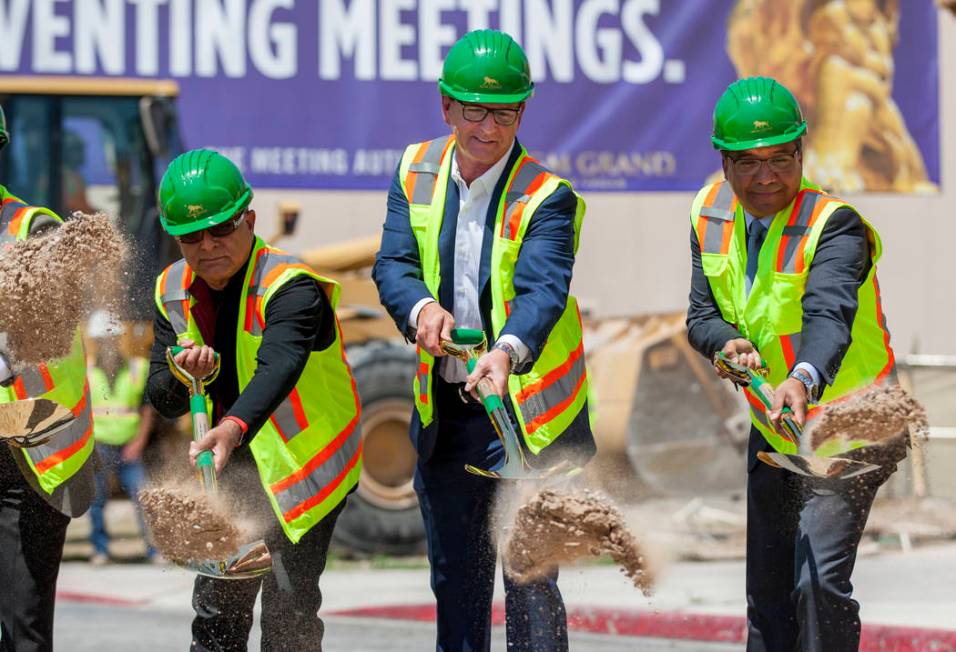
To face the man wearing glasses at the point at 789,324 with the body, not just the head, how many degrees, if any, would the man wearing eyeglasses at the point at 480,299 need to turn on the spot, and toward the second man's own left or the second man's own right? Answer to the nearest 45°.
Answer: approximately 90° to the second man's own left

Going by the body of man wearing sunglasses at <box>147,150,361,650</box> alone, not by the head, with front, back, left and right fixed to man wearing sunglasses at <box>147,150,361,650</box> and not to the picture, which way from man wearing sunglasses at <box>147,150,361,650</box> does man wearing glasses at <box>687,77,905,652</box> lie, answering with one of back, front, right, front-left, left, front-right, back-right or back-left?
back-left

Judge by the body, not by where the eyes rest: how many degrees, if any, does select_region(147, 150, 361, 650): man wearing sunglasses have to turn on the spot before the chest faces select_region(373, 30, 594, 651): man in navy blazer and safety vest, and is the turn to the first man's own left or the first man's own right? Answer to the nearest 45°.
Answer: approximately 135° to the first man's own left

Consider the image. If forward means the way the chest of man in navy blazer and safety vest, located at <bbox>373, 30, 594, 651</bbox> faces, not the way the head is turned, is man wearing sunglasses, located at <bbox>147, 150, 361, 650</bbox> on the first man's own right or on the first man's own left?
on the first man's own right
